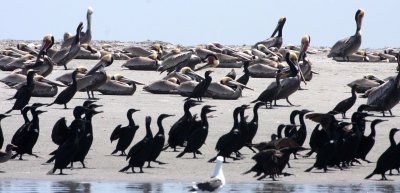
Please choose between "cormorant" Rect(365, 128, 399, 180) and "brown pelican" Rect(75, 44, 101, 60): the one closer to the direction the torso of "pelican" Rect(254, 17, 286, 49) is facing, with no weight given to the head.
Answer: the cormorant

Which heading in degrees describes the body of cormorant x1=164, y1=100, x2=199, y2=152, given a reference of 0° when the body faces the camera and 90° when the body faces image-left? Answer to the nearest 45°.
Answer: approximately 270°

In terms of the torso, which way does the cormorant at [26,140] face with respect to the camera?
to the viewer's right

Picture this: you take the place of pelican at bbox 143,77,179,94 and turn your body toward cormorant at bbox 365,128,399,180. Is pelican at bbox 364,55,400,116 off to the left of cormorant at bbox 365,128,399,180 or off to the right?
left

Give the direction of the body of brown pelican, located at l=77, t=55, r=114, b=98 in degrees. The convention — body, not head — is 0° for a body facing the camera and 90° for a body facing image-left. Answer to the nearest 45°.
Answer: approximately 270°
